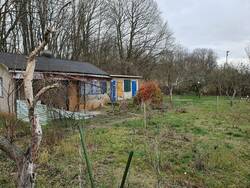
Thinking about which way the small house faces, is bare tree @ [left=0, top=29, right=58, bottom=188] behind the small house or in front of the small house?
in front

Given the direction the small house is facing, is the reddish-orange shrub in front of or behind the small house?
in front

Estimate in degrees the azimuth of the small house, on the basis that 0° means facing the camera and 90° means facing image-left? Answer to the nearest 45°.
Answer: approximately 0°
